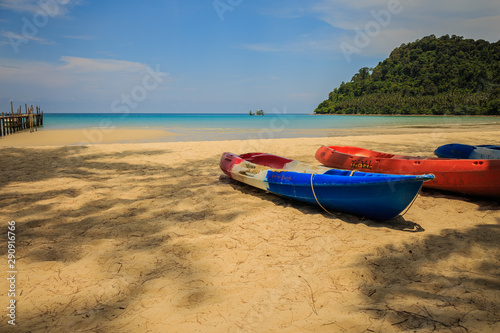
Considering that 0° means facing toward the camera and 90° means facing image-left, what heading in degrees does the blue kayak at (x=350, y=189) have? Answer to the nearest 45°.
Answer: approximately 315°

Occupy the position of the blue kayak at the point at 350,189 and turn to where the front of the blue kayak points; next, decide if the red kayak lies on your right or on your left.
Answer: on your left

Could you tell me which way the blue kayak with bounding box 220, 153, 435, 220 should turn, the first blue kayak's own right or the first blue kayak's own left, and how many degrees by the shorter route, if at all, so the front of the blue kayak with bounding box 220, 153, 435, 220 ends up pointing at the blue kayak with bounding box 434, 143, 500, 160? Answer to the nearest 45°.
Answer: approximately 90° to the first blue kayak's own left
